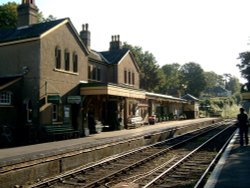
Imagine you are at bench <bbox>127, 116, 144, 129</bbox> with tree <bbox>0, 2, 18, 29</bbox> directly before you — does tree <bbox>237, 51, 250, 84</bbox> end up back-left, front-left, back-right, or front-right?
back-right

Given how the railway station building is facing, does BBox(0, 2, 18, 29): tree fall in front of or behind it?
behind

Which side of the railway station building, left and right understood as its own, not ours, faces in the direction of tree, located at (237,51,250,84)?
left

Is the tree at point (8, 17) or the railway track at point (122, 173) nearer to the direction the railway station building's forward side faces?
the railway track

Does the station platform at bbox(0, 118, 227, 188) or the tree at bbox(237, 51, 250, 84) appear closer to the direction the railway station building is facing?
the station platform

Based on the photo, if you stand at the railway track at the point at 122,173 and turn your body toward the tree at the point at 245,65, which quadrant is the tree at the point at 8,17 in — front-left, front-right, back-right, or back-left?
front-left

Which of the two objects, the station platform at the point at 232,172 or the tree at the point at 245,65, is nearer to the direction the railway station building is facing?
the station platform

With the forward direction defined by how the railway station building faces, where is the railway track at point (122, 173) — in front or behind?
in front

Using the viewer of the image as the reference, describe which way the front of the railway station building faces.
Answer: facing the viewer and to the right of the viewer

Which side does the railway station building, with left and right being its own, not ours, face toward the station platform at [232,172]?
front

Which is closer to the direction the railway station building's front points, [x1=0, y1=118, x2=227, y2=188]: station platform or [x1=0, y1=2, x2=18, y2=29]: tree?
the station platform
